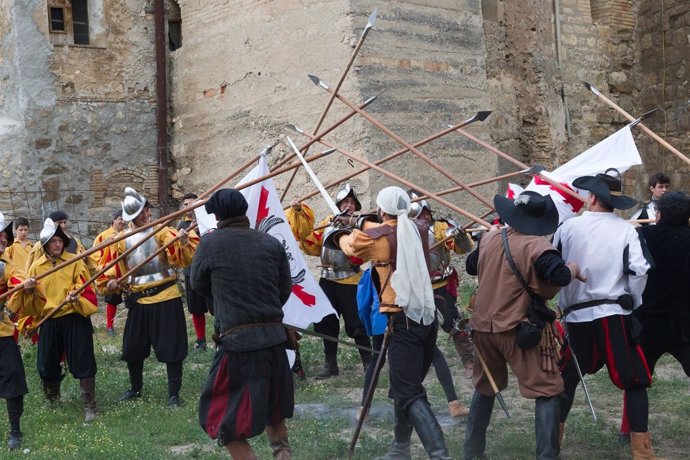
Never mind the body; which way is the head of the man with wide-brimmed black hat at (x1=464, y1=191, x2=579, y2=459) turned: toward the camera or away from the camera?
away from the camera

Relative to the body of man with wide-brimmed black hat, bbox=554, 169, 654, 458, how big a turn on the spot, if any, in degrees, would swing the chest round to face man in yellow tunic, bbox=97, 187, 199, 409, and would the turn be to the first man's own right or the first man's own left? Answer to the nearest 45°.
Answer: approximately 45° to the first man's own left

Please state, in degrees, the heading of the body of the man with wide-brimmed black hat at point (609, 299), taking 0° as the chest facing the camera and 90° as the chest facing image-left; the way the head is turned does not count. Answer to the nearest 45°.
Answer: approximately 135°

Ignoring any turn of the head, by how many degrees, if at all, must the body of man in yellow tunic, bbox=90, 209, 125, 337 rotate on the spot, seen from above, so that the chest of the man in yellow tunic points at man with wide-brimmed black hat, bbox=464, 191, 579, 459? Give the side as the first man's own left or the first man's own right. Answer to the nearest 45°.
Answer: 0° — they already face them

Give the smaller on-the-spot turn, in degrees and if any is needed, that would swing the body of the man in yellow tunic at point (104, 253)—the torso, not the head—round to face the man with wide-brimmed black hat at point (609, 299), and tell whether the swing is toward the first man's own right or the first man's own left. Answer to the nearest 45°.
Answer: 0° — they already face them

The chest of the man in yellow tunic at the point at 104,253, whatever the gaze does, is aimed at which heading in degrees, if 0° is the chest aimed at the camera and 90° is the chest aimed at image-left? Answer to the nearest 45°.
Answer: approximately 315°
